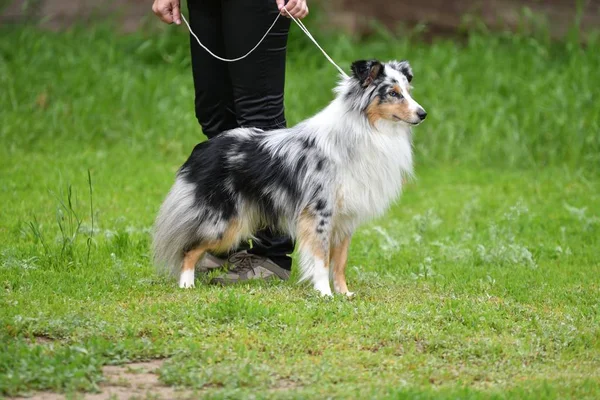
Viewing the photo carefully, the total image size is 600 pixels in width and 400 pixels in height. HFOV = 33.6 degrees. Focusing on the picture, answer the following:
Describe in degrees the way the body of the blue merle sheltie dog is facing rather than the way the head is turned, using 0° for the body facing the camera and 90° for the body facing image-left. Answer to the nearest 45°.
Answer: approximately 270°
